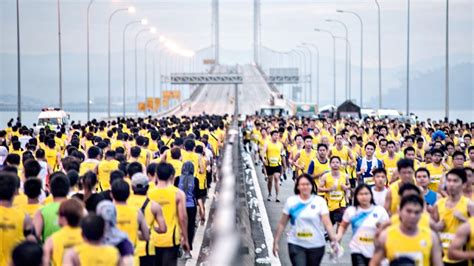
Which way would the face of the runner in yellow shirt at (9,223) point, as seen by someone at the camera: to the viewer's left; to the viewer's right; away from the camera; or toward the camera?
away from the camera

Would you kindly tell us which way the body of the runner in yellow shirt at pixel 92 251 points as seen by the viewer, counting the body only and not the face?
away from the camera

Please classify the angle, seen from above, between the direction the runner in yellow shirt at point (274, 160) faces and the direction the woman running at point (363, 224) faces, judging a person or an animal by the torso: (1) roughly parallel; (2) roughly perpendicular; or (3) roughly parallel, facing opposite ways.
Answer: roughly parallel

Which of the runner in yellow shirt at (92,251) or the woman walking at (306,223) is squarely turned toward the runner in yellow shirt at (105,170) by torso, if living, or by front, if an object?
the runner in yellow shirt at (92,251)

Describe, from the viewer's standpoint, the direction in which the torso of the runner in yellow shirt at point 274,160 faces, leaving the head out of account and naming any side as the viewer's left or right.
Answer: facing the viewer

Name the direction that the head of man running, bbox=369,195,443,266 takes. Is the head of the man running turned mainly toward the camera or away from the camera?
toward the camera

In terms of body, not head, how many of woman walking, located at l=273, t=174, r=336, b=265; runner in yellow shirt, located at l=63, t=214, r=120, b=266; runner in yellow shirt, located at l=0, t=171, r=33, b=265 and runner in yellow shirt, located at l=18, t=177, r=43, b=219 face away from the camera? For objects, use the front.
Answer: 3

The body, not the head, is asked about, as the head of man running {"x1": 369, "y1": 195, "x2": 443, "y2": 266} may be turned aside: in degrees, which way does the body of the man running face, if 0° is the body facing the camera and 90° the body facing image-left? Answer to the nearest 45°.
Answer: approximately 0°

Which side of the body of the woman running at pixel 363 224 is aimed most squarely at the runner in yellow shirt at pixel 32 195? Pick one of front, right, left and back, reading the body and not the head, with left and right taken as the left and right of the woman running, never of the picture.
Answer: right

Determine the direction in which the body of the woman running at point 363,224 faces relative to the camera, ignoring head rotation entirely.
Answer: toward the camera

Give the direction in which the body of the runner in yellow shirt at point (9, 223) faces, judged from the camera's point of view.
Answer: away from the camera

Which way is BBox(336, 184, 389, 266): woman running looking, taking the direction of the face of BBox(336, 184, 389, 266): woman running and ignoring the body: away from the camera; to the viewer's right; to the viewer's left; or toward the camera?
toward the camera

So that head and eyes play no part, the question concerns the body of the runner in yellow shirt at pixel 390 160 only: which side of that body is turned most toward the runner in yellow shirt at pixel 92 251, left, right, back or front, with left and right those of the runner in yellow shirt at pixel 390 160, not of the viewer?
front

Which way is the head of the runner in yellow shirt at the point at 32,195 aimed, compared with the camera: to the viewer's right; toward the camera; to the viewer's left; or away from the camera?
away from the camera

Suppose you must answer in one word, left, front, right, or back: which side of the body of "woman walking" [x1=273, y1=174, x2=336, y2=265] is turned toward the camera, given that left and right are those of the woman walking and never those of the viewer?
front

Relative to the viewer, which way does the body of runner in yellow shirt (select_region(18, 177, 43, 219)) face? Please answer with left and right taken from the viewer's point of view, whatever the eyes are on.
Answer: facing away from the viewer

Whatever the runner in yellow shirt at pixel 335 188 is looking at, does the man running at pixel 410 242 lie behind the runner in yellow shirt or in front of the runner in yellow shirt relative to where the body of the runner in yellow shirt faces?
in front
